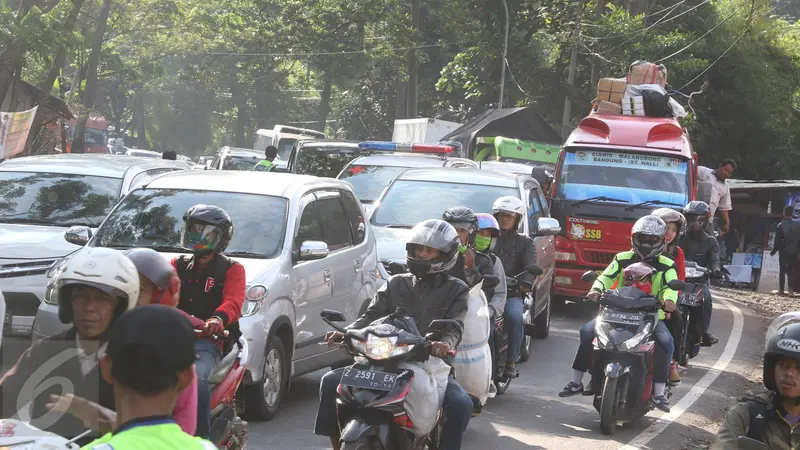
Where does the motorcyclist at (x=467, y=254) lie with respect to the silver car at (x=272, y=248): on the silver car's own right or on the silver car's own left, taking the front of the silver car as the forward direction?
on the silver car's own left

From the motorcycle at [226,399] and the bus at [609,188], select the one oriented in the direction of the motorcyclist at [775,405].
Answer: the bus

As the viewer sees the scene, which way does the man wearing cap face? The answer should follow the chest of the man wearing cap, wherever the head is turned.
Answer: away from the camera

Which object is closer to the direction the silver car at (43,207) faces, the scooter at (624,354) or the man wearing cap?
the man wearing cap

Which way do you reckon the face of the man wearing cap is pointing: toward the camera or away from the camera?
away from the camera

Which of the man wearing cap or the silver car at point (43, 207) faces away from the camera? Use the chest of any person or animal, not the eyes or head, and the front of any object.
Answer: the man wearing cap
